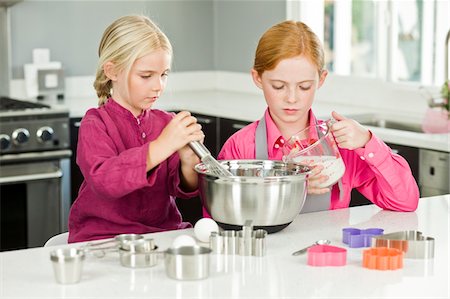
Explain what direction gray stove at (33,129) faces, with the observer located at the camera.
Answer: facing the viewer and to the right of the viewer

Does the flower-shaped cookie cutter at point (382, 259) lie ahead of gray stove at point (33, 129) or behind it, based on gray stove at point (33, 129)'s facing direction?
ahead

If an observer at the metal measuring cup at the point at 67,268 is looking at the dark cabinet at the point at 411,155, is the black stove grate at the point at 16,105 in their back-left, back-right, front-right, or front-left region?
front-left

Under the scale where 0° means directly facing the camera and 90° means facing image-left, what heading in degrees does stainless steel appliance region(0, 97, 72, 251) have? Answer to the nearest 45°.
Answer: approximately 315°

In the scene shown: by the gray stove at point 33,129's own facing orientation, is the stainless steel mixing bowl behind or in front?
in front

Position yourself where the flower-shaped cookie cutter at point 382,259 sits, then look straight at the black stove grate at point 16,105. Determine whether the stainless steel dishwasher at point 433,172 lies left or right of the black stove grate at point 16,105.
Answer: right

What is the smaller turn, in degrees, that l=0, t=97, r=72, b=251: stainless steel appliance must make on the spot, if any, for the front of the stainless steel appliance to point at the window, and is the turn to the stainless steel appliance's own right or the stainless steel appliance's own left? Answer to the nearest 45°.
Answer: approximately 45° to the stainless steel appliance's own left
